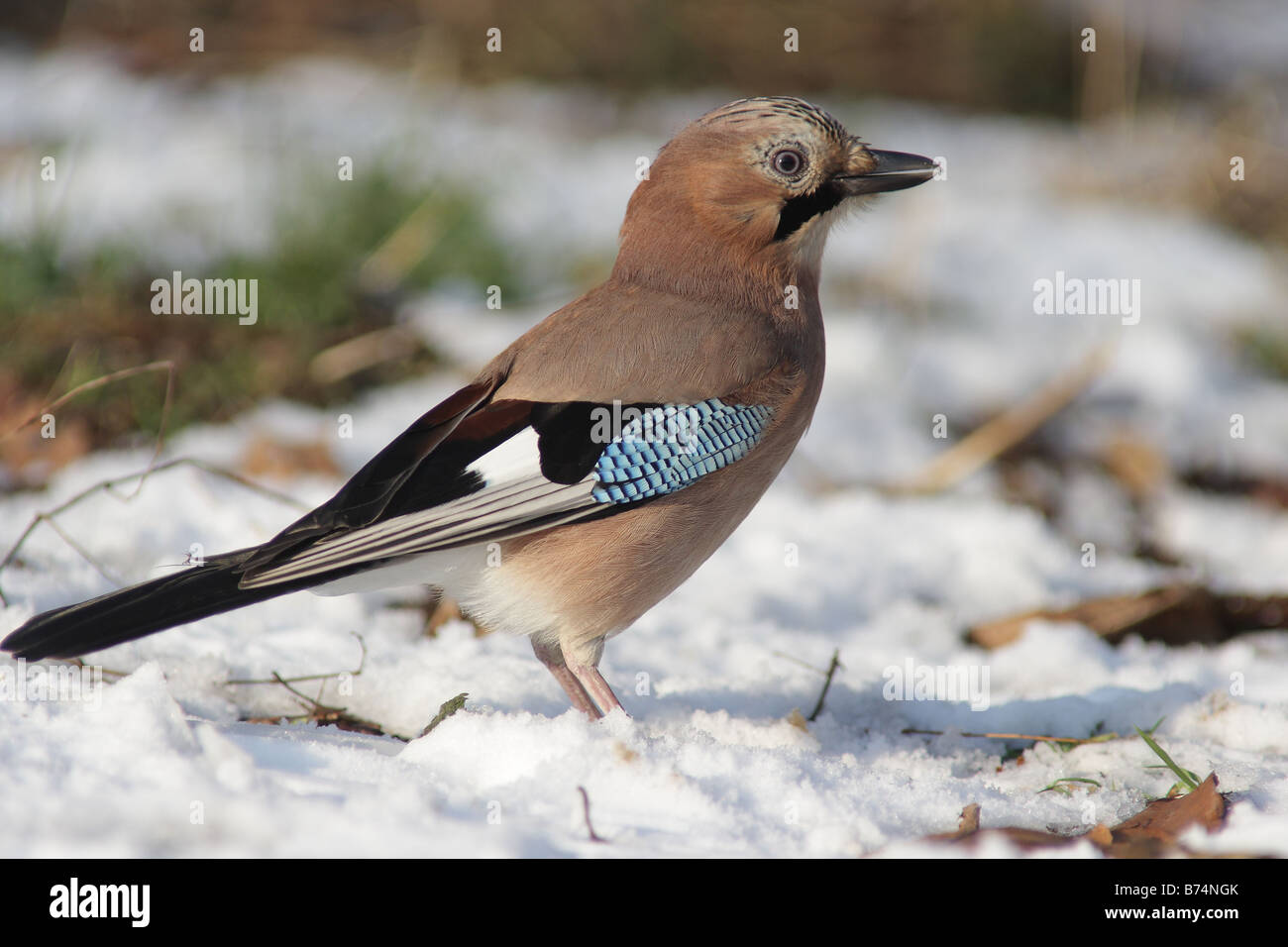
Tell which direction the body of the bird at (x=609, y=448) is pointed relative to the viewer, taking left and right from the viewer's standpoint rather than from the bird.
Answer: facing to the right of the viewer
